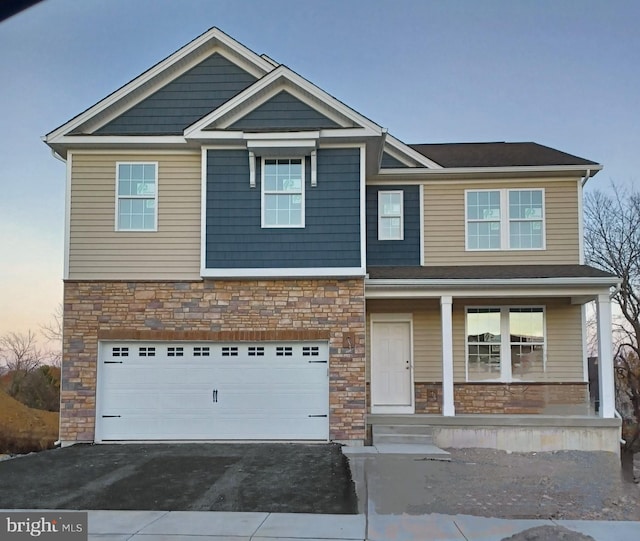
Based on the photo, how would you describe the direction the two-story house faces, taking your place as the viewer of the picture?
facing the viewer
